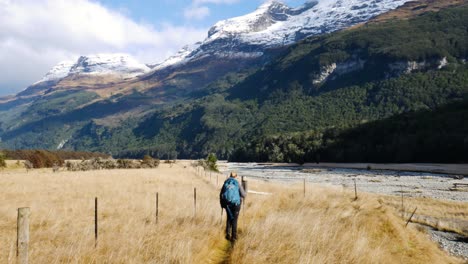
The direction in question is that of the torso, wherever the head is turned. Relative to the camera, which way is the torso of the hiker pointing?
away from the camera

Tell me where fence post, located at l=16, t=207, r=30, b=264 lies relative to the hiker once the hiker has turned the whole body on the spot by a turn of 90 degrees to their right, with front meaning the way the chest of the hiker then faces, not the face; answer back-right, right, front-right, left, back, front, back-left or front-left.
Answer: back-right
